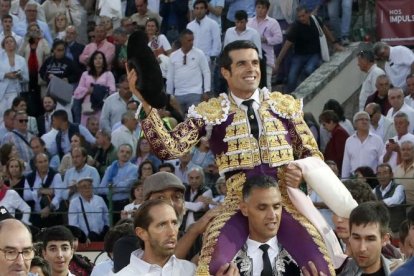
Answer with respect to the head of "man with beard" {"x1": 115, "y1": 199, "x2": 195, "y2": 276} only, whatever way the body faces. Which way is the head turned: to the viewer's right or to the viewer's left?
to the viewer's right

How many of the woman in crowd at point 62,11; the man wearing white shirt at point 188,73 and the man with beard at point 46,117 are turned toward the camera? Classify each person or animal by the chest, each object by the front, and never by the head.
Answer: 3

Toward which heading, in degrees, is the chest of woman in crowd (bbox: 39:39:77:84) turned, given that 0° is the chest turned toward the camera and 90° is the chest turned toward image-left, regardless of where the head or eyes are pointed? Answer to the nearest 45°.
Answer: approximately 0°

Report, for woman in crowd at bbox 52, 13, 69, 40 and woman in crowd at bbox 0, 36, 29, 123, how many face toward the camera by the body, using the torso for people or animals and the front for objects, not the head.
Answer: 2

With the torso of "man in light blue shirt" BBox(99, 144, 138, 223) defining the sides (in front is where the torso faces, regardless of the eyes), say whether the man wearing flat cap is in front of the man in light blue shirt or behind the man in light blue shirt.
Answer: in front
